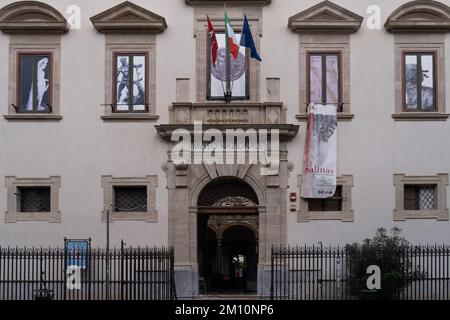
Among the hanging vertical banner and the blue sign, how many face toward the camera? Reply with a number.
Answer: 2

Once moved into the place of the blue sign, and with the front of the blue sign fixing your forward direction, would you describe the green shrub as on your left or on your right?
on your left

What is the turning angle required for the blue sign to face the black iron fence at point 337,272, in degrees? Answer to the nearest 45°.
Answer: approximately 90° to its left

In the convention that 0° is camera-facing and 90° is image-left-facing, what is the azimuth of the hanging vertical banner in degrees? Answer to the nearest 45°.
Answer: approximately 0°

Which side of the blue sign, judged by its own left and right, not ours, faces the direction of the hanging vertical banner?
left

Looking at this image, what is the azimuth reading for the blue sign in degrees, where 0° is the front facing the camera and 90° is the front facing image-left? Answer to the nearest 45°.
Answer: approximately 0°
